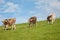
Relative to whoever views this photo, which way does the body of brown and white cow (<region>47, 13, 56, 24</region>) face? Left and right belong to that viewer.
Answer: facing the viewer and to the left of the viewer

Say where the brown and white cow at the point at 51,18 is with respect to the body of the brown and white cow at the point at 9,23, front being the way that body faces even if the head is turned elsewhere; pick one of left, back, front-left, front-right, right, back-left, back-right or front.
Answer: back-left

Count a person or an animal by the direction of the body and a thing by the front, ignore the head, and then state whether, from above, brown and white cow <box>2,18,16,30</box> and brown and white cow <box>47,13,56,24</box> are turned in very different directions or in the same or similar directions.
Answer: same or similar directions

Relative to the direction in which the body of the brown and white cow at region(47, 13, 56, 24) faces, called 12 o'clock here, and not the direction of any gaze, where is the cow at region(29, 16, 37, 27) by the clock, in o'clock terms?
The cow is roughly at 1 o'clock from the brown and white cow.

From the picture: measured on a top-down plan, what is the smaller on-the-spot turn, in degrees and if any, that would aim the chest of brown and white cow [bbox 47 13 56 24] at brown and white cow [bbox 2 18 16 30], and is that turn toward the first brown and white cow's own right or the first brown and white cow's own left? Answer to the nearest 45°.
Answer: approximately 45° to the first brown and white cow's own right

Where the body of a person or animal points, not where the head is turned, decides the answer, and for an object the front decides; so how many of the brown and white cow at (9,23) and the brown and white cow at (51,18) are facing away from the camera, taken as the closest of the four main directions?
0

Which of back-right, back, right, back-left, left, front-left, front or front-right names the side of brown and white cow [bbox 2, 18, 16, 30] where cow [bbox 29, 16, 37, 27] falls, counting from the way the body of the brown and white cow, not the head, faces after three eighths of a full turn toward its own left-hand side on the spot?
front
